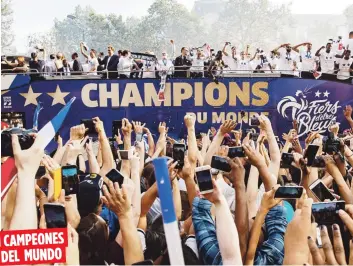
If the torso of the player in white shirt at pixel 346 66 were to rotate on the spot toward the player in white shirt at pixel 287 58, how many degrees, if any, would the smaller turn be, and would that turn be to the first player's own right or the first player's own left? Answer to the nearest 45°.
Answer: approximately 135° to the first player's own right

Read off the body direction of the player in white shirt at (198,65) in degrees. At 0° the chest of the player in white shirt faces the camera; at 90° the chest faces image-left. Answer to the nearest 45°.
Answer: approximately 0°

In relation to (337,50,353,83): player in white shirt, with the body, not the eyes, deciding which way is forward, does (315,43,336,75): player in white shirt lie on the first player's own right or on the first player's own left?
on the first player's own right

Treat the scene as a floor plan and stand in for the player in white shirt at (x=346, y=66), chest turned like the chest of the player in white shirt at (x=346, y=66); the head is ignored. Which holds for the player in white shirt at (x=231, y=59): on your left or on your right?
on your right

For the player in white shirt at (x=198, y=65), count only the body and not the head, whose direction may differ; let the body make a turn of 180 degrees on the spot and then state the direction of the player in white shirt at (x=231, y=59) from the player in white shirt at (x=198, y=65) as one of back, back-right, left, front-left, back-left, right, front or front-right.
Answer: front-right

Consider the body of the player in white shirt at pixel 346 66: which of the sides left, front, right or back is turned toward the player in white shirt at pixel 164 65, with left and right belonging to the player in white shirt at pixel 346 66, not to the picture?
right
